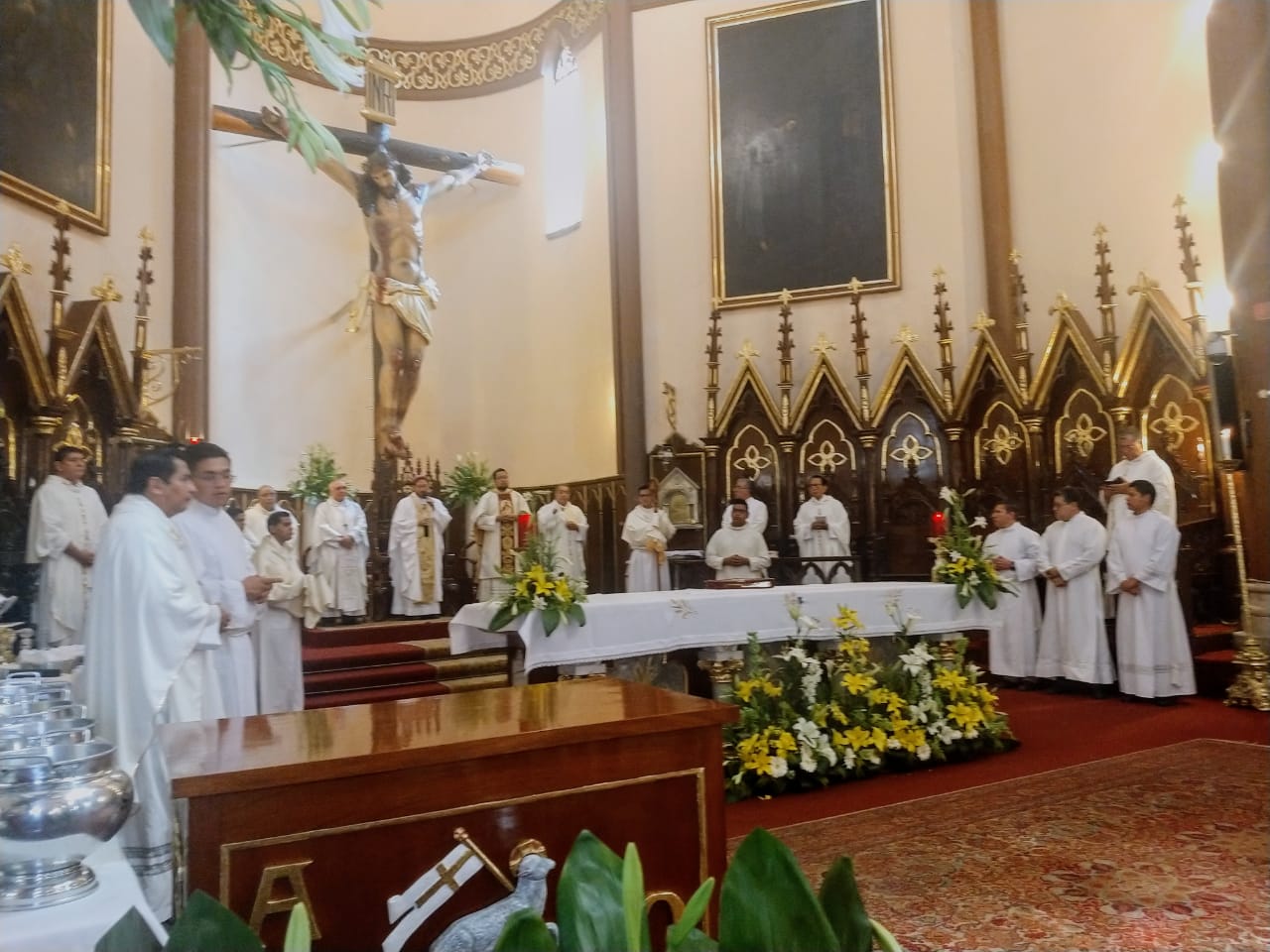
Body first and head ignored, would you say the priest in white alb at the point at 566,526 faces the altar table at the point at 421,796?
yes

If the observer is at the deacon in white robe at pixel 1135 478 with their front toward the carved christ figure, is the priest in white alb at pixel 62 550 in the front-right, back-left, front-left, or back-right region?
front-left

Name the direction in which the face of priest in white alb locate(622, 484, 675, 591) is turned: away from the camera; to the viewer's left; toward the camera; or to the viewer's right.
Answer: toward the camera

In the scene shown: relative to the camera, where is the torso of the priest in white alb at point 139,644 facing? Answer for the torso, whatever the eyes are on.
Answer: to the viewer's right

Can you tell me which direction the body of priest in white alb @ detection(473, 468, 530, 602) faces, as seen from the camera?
toward the camera

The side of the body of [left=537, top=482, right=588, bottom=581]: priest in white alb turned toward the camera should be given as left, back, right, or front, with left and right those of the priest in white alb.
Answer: front

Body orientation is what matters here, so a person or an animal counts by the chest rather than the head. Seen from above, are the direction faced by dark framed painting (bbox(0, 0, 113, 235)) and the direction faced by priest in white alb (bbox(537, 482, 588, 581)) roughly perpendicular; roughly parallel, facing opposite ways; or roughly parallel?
roughly perpendicular

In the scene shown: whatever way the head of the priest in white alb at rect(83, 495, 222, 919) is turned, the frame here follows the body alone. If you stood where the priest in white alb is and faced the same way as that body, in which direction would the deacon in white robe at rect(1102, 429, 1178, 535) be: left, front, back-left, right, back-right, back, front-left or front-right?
front

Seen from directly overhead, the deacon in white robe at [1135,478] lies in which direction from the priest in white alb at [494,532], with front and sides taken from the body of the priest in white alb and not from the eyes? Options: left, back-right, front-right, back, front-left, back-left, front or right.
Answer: front-left

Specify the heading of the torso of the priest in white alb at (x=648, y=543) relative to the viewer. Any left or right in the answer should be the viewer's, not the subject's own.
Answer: facing the viewer

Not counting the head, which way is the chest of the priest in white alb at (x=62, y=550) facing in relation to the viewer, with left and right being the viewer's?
facing the viewer and to the right of the viewer

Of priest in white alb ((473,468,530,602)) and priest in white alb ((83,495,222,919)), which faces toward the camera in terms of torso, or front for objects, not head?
priest in white alb ((473,468,530,602))

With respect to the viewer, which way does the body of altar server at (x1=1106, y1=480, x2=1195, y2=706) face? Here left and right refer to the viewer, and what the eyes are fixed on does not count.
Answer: facing the viewer and to the left of the viewer

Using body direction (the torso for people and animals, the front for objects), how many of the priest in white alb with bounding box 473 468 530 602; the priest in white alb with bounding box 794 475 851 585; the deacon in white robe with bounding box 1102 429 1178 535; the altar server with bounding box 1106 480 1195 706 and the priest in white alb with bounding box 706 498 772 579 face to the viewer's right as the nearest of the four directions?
0

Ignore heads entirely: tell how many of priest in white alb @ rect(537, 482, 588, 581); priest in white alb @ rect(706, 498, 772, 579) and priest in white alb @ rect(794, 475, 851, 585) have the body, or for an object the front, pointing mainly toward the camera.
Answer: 3

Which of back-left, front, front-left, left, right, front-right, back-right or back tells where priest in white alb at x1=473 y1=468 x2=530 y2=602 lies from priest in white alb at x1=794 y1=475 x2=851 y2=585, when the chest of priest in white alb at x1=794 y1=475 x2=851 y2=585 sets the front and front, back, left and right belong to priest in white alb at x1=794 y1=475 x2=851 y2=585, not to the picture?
right

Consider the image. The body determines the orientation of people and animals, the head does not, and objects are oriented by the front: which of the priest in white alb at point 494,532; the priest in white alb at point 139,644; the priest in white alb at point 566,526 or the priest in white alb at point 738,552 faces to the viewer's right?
the priest in white alb at point 139,644

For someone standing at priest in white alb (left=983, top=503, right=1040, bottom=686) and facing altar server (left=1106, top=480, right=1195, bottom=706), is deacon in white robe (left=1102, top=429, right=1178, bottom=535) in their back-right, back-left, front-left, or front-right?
front-left
